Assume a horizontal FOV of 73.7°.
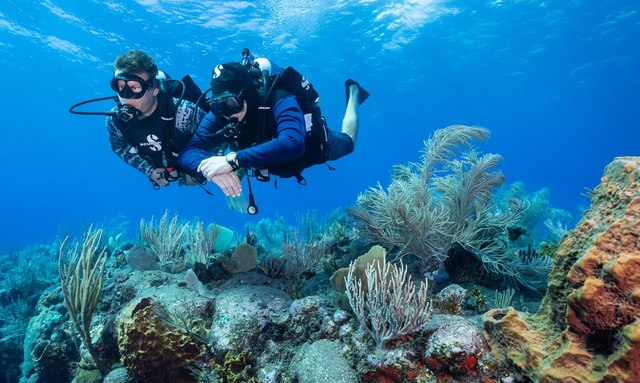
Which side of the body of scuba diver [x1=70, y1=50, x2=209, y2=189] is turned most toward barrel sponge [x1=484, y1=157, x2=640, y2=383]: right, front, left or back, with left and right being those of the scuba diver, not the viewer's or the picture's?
left

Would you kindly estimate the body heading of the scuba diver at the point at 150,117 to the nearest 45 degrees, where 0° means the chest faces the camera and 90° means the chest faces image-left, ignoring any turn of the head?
approximately 45°

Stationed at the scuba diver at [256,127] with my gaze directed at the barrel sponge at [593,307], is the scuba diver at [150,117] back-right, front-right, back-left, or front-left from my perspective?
back-right
